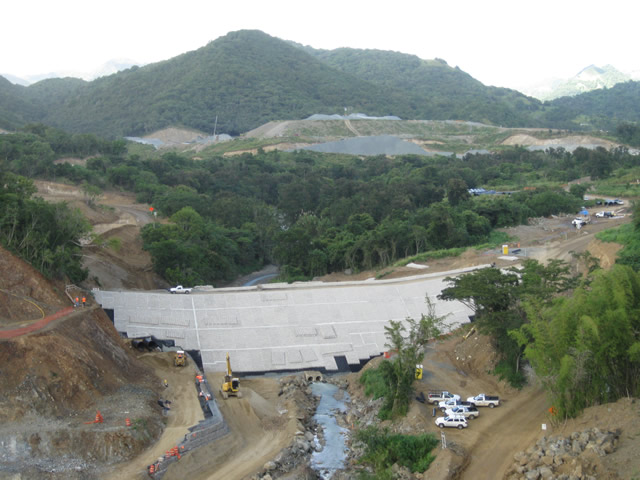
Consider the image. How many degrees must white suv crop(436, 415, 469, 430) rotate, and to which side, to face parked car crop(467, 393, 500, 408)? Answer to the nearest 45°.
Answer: approximately 135° to its right

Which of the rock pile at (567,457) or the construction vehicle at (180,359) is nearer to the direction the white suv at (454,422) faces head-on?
the construction vehicle

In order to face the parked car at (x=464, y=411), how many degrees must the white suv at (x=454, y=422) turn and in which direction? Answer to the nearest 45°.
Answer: approximately 135° to its right

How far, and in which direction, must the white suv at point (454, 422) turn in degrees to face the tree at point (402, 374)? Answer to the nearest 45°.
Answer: approximately 45° to its right

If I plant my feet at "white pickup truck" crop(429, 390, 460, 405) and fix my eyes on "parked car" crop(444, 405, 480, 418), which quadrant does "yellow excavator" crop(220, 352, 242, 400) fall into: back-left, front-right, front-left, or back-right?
back-right

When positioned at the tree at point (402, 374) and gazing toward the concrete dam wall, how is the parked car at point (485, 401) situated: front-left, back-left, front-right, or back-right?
back-right

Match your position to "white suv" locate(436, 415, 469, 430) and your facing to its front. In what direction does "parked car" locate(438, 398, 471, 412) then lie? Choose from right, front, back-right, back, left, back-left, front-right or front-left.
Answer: right

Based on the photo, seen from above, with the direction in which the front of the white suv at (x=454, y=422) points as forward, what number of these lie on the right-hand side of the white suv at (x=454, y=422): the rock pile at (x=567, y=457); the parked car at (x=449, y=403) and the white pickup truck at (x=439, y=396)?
2

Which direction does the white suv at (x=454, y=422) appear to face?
to the viewer's left
